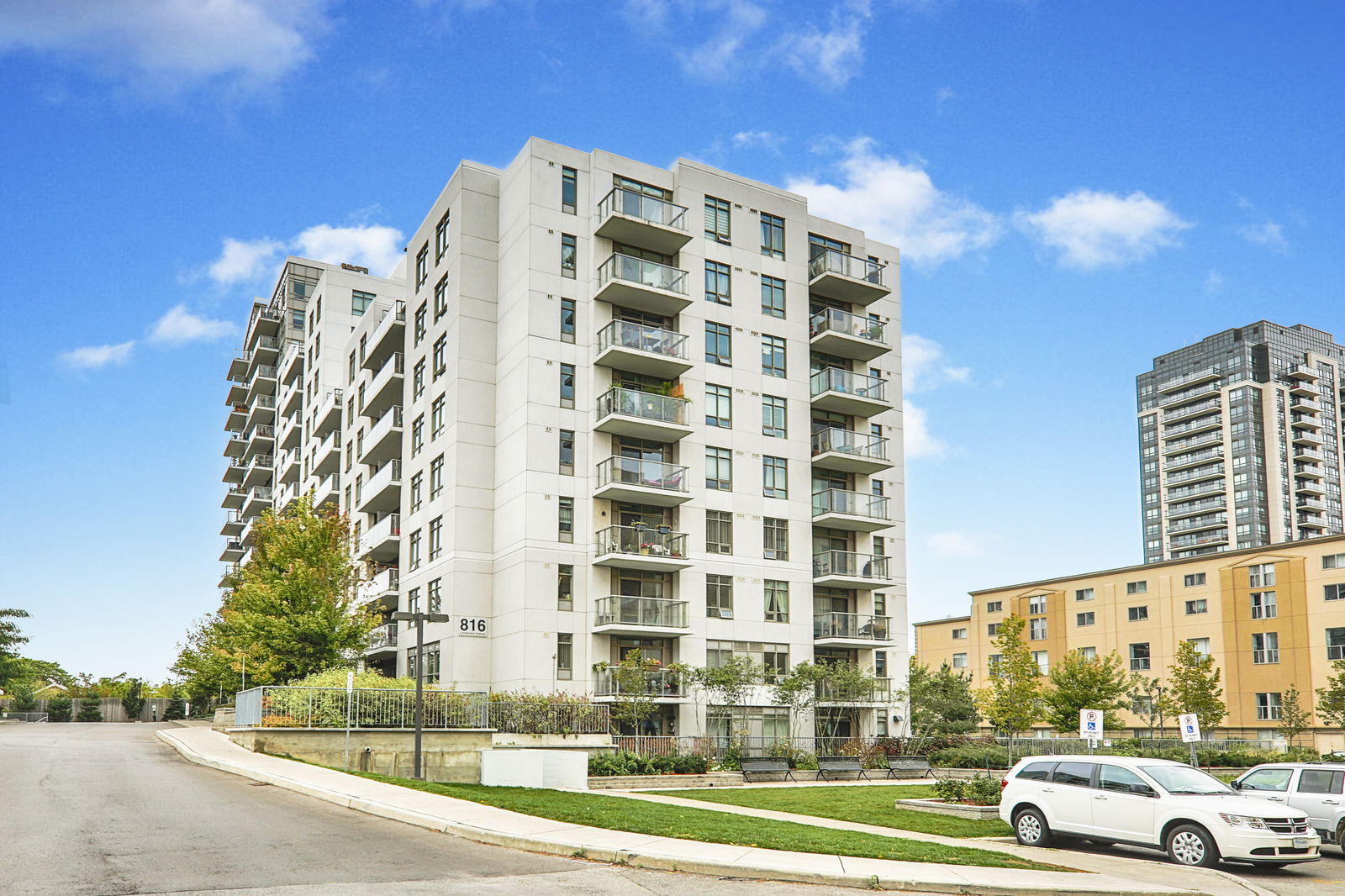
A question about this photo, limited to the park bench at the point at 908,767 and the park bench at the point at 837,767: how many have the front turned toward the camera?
2

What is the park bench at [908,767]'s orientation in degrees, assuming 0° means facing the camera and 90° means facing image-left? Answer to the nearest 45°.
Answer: approximately 0°

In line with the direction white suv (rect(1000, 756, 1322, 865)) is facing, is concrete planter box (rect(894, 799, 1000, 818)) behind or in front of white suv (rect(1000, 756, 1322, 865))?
behind

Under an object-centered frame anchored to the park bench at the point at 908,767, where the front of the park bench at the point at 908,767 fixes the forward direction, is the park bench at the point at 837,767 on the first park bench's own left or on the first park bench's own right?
on the first park bench's own right

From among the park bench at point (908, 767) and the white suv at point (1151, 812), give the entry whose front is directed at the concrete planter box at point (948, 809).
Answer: the park bench

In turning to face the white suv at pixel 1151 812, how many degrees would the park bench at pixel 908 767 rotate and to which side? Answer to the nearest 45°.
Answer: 0° — it already faces it

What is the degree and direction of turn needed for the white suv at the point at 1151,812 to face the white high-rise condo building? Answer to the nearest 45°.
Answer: approximately 180°

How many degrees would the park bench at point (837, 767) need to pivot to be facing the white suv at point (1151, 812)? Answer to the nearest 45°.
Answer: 0° — it already faces it

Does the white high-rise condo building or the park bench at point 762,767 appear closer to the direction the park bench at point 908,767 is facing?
the park bench
